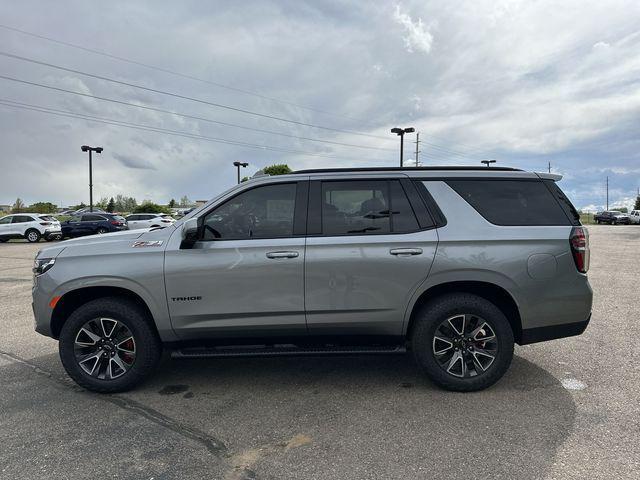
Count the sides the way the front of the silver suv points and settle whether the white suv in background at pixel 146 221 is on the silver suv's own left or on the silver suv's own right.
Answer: on the silver suv's own right

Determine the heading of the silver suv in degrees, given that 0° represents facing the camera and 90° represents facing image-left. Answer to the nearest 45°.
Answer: approximately 90°

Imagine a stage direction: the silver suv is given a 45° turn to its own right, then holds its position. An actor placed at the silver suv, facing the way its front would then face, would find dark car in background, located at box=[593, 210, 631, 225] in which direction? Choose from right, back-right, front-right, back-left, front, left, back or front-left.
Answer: right

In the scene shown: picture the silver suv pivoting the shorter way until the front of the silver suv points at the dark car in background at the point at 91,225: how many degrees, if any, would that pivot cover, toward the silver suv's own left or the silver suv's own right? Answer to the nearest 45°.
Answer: approximately 45° to the silver suv's own right
